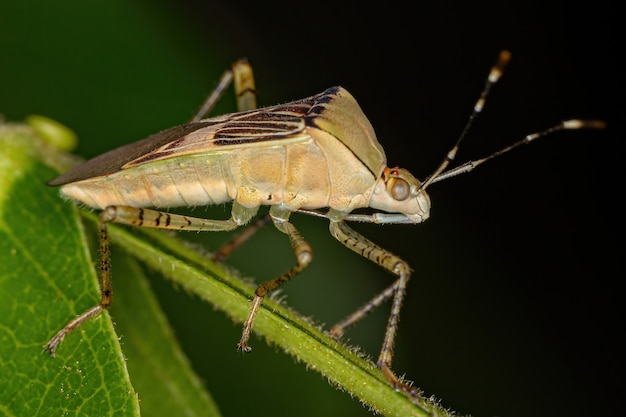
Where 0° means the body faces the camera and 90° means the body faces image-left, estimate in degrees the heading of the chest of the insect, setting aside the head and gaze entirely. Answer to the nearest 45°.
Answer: approximately 270°
